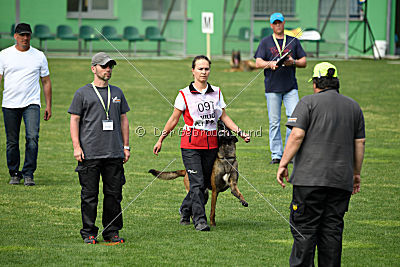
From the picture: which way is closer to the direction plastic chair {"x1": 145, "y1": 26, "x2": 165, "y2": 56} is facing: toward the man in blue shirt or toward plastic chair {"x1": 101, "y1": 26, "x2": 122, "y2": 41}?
the man in blue shirt

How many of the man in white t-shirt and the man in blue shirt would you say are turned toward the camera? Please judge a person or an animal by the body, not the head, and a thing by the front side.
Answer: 2

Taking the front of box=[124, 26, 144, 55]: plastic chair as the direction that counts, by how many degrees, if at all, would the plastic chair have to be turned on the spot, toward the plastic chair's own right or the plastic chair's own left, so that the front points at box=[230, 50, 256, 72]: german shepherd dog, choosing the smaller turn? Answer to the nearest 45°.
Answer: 0° — it already faces it

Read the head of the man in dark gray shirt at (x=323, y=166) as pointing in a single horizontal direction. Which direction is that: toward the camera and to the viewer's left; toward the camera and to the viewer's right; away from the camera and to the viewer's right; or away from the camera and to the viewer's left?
away from the camera and to the viewer's left

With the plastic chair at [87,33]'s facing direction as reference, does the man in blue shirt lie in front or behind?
in front

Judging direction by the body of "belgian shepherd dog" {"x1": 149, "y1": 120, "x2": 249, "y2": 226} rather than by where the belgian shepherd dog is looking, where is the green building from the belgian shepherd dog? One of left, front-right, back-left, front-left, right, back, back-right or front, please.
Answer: back-left

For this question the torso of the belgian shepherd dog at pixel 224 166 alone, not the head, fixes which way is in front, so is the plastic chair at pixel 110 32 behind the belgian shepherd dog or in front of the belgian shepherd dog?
behind

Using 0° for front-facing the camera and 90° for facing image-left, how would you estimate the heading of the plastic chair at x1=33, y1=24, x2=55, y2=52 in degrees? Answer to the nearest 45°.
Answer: approximately 315°

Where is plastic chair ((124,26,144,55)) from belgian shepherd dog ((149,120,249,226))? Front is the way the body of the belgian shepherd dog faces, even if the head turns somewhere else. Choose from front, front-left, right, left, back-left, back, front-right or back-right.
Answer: back-left

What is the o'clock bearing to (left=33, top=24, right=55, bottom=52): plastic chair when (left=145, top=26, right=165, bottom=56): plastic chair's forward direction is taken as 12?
(left=33, top=24, right=55, bottom=52): plastic chair is roughly at 4 o'clock from (left=145, top=26, right=165, bottom=56): plastic chair.

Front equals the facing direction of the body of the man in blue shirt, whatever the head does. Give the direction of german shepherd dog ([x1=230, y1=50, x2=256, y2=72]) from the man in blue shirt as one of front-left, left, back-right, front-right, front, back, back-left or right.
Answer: back

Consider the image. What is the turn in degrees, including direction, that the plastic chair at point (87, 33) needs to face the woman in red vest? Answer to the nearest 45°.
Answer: approximately 45° to its right
